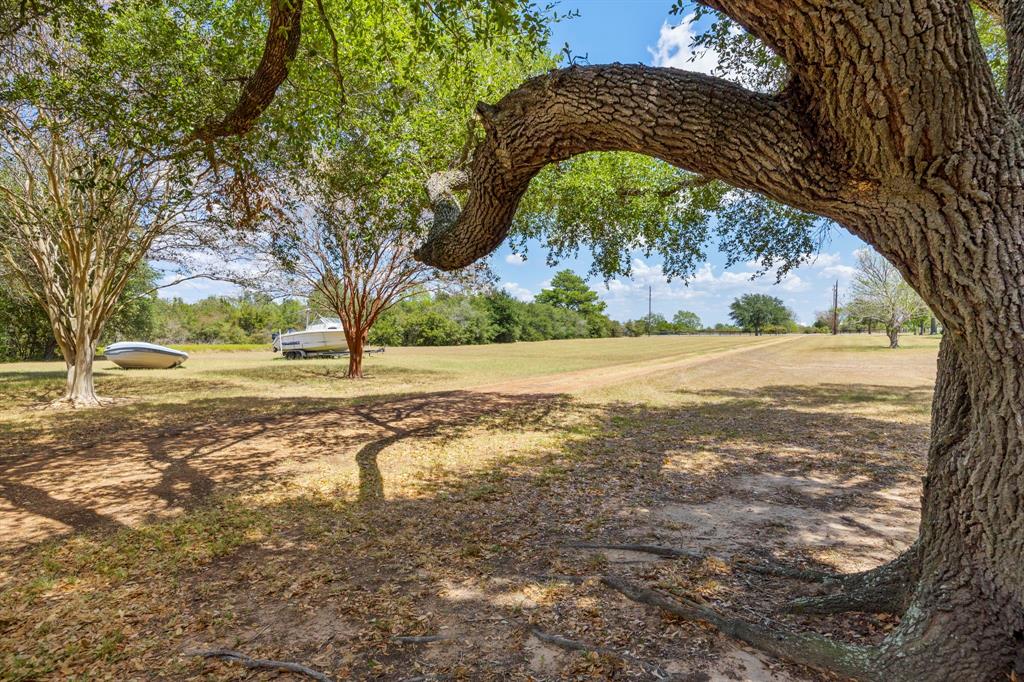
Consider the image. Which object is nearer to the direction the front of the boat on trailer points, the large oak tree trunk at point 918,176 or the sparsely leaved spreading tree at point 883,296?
the sparsely leaved spreading tree

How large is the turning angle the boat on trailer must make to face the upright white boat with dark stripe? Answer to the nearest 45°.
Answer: approximately 135° to its right

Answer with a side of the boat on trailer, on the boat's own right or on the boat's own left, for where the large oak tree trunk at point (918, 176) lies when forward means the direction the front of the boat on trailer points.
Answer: on the boat's own right

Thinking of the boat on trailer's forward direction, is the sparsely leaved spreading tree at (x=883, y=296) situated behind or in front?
in front

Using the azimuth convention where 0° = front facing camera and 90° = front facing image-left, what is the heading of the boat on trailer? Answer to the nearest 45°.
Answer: approximately 270°

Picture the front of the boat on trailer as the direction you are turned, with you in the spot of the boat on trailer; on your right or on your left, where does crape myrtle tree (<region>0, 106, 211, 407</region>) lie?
on your right
